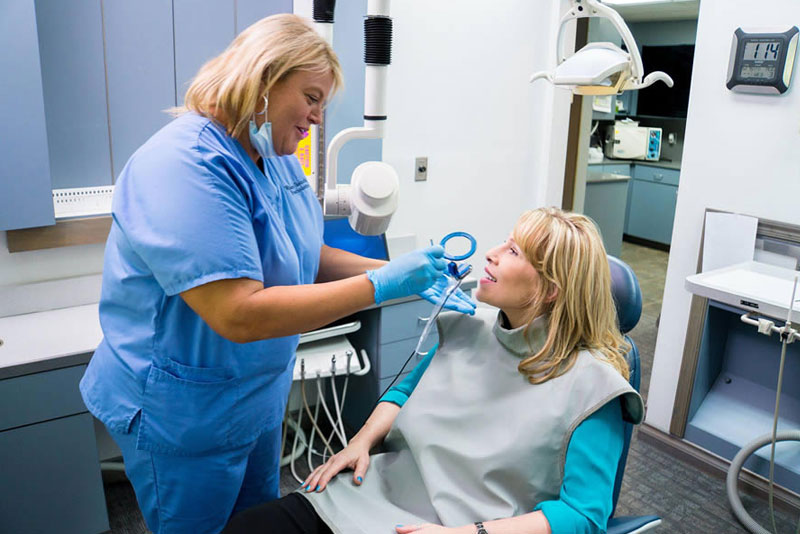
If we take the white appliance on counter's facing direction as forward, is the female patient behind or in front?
in front

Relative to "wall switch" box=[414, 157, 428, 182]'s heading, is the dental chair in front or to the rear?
in front

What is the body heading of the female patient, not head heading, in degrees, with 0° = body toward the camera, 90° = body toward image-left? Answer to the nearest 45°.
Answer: approximately 45°

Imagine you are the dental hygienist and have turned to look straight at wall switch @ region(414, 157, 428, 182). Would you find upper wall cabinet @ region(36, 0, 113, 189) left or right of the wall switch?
left

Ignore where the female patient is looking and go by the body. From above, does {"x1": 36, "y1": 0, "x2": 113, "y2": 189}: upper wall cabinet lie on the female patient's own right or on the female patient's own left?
on the female patient's own right

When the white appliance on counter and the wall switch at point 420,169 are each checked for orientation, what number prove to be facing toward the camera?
2

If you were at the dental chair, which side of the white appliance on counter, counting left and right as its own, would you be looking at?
front

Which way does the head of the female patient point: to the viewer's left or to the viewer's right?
to the viewer's left

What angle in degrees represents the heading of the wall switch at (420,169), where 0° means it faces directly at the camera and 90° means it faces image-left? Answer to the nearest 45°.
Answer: approximately 0°

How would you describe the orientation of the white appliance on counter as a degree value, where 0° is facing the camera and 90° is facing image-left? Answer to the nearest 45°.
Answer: approximately 0°

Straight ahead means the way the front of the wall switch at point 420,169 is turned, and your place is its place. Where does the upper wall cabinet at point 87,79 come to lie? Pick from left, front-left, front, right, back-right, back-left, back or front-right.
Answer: front-right

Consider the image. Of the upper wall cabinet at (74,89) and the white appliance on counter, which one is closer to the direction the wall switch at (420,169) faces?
the upper wall cabinet

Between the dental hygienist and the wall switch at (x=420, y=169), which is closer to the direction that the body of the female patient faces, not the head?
the dental hygienist
